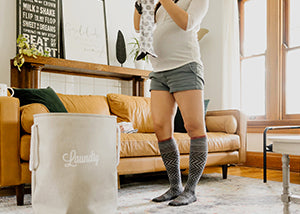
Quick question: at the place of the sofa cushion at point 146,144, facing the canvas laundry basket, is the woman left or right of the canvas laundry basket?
left

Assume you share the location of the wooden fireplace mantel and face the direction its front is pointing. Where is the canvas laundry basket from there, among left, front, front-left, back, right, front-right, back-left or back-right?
front-right

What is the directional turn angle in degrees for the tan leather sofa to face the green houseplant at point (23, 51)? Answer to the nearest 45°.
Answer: approximately 180°

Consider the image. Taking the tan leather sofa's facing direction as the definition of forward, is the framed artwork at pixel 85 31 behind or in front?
behind

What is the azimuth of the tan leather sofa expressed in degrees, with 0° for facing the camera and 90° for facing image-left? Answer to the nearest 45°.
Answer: approximately 315°

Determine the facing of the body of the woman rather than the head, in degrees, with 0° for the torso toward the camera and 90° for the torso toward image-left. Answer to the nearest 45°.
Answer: approximately 45°

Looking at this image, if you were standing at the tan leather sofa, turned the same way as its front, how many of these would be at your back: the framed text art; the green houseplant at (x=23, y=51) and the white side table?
2

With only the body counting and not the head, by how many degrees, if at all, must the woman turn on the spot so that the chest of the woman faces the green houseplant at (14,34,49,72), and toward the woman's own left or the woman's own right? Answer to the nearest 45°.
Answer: approximately 90° to the woman's own right

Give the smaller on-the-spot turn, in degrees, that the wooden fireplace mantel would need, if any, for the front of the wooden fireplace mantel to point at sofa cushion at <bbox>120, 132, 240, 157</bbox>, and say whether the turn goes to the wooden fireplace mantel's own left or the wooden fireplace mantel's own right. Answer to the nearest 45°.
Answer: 0° — it already faces it

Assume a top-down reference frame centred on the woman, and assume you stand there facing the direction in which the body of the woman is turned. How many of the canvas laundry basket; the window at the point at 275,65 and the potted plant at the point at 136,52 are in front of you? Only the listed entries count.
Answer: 1

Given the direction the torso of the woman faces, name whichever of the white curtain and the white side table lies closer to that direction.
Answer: the white side table

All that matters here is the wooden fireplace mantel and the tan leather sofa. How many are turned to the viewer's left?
0

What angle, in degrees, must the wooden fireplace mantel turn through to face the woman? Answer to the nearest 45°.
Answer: approximately 45° to its right

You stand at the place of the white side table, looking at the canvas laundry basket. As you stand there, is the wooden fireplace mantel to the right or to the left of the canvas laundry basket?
right

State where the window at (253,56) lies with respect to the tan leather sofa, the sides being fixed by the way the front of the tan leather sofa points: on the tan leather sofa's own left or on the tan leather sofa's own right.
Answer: on the tan leather sofa's own left
